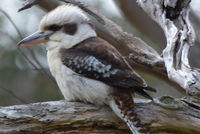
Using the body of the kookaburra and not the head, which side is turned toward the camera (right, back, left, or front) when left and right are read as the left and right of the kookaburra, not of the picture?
left

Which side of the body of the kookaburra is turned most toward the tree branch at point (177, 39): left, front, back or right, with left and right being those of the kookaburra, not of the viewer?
back
